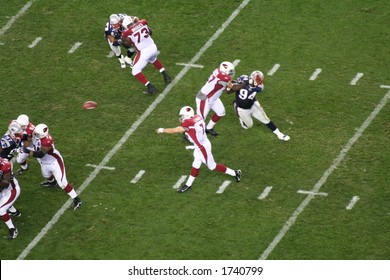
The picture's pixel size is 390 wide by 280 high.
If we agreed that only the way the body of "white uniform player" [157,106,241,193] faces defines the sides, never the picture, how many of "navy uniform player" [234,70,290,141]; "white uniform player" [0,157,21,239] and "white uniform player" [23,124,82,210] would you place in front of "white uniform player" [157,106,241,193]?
2

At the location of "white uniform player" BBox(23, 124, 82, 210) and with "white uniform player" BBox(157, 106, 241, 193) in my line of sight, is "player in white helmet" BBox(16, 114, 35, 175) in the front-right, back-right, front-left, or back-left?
back-left

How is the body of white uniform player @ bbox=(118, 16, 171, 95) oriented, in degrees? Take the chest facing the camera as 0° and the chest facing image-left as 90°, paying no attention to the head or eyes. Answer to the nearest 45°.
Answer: approximately 135°

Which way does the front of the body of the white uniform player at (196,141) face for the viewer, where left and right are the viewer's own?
facing to the left of the viewer

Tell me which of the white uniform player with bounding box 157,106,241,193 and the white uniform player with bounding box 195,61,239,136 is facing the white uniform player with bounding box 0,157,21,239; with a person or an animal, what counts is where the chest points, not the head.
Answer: the white uniform player with bounding box 157,106,241,193

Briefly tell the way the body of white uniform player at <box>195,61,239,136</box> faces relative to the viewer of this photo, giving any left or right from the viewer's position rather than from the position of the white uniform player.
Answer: facing to the right of the viewer

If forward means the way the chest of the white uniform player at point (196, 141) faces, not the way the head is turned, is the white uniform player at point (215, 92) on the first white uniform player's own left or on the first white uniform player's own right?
on the first white uniform player's own right

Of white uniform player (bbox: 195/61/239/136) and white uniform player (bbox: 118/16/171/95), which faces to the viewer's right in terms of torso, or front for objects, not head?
white uniform player (bbox: 195/61/239/136)

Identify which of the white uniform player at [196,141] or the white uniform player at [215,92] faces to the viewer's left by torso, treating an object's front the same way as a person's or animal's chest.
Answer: the white uniform player at [196,141]

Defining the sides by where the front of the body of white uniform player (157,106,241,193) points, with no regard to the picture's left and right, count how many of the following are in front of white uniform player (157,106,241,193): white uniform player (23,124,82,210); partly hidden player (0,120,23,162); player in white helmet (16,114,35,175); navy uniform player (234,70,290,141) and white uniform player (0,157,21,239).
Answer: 4

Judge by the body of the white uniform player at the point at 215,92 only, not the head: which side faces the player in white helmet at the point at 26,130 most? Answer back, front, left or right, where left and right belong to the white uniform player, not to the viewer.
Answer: back
